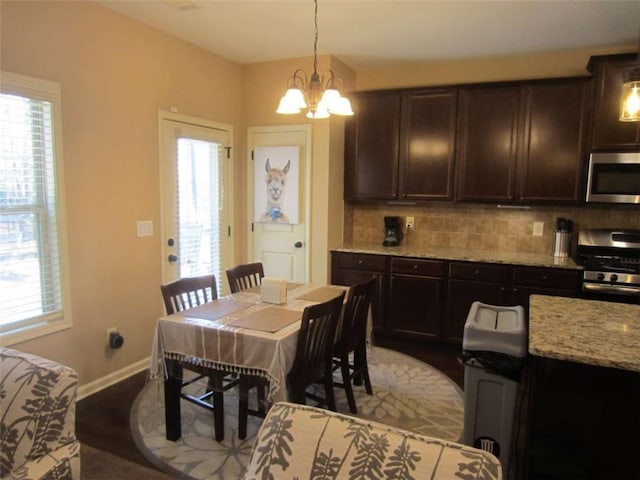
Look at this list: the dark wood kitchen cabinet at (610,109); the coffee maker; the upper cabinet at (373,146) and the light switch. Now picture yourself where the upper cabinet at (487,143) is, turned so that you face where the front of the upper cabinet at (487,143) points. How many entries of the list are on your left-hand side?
1

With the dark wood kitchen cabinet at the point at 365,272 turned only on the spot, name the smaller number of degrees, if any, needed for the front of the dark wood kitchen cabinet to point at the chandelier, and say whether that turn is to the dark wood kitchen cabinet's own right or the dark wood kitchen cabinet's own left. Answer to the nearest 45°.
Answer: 0° — it already faces it

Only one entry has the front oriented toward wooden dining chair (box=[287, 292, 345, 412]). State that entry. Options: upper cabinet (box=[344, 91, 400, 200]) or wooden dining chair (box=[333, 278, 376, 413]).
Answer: the upper cabinet

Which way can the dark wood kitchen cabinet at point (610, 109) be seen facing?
toward the camera

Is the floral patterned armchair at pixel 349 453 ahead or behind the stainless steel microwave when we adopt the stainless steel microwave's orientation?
ahead

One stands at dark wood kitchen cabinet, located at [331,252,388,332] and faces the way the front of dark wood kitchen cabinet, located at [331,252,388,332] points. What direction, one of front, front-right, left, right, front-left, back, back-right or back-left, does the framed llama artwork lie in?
right

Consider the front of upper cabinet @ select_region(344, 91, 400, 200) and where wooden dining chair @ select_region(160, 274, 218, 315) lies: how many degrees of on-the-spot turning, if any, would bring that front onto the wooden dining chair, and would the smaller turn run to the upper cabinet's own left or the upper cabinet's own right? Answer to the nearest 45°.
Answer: approximately 45° to the upper cabinet's own right

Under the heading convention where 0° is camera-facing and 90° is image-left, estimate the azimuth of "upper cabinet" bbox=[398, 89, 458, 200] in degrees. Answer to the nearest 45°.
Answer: approximately 0°

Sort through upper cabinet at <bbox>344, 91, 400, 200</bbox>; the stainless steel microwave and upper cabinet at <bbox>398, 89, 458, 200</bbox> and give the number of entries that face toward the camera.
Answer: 3

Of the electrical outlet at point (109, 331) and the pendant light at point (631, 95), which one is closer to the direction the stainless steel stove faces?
the pendant light

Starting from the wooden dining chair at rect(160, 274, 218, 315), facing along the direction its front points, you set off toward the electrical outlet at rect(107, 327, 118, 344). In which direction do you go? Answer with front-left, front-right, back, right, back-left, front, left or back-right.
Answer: back

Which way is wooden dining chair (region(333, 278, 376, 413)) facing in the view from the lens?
facing away from the viewer and to the left of the viewer

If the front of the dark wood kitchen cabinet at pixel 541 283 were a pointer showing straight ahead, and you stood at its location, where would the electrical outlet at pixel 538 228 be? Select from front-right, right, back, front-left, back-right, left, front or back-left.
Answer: back

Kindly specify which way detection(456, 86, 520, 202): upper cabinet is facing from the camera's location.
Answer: facing the viewer
